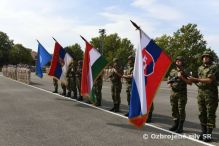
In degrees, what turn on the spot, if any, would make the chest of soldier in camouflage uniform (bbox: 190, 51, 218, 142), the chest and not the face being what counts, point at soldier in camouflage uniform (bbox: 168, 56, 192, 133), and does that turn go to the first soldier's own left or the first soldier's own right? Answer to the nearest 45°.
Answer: approximately 90° to the first soldier's own right

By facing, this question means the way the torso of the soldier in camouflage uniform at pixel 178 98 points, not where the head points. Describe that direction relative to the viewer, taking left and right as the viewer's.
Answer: facing the viewer and to the left of the viewer

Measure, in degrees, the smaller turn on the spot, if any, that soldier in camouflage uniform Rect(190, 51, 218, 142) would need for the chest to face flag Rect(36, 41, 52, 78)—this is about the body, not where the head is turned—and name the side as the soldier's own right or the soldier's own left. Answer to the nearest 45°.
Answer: approximately 90° to the soldier's own right

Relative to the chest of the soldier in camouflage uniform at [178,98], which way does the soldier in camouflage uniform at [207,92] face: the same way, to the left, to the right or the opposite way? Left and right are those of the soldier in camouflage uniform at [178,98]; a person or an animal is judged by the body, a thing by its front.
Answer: the same way

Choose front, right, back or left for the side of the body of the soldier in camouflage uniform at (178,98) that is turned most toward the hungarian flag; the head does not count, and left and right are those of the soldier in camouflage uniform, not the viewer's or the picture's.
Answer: right

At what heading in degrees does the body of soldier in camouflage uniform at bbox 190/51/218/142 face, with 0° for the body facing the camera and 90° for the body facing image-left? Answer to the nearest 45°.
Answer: approximately 45°

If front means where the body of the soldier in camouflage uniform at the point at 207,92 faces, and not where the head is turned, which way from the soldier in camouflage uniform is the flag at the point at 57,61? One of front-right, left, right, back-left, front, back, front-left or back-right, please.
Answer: right

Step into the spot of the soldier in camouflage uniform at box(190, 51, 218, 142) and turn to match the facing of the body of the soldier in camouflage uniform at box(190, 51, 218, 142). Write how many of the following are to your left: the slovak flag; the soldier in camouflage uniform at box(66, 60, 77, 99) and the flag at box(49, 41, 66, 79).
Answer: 0

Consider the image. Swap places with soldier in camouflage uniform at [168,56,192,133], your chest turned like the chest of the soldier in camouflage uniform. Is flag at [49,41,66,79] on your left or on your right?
on your right

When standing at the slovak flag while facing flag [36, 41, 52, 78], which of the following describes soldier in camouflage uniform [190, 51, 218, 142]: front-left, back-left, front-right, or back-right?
back-right

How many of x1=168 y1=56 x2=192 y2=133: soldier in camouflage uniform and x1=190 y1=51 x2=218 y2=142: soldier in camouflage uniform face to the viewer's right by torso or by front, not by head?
0

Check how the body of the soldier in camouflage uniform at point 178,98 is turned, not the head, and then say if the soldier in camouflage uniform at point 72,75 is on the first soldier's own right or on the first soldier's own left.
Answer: on the first soldier's own right

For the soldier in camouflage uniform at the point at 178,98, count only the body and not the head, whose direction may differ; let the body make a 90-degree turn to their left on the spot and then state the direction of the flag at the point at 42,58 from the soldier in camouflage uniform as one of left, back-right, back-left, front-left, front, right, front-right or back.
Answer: back

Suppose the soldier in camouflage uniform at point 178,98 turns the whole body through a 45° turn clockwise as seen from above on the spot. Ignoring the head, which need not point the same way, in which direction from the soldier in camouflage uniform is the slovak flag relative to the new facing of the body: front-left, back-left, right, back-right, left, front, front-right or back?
front-left
